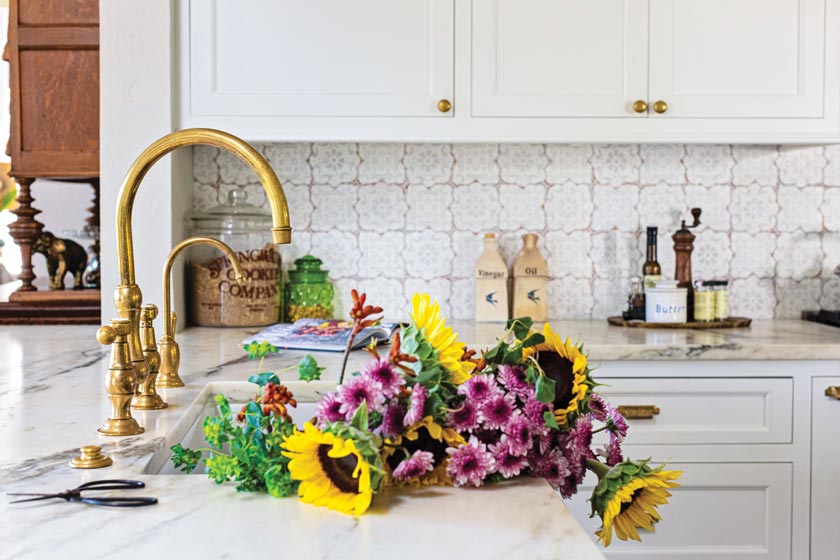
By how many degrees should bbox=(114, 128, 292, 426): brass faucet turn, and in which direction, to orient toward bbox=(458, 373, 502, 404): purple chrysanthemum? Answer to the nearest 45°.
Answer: approximately 45° to its right

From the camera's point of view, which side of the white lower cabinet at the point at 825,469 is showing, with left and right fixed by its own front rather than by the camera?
front

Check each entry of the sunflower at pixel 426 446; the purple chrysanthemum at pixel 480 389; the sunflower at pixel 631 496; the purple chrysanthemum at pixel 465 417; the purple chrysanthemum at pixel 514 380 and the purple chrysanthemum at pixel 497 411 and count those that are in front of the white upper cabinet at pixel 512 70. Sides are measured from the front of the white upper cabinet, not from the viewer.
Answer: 6

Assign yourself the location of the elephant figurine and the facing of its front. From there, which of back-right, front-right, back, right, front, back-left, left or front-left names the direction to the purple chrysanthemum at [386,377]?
left

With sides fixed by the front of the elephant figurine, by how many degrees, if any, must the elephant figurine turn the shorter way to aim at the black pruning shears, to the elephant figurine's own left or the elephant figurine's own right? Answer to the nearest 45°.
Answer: approximately 90° to the elephant figurine's own left

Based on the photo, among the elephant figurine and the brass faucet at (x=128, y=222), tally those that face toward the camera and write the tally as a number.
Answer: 0

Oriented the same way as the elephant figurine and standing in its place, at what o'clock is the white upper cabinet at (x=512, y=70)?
The white upper cabinet is roughly at 7 o'clock from the elephant figurine.

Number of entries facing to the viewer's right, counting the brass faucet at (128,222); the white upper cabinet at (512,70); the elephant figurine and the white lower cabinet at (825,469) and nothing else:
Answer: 1

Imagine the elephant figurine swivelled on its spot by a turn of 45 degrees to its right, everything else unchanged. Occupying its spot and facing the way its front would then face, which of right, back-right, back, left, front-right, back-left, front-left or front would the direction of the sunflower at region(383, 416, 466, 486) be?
back-left

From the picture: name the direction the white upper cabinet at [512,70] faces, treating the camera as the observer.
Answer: facing the viewer

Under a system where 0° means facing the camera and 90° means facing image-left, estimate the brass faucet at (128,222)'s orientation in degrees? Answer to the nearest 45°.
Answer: approximately 270°

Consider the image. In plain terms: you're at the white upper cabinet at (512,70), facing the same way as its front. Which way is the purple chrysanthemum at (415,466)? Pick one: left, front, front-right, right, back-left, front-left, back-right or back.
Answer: front

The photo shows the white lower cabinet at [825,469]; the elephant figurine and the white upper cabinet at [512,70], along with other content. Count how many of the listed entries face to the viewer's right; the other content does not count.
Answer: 0

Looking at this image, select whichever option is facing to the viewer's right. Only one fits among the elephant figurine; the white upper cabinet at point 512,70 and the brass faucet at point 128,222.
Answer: the brass faucet

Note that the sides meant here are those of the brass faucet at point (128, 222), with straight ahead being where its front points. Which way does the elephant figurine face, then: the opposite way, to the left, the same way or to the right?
the opposite way

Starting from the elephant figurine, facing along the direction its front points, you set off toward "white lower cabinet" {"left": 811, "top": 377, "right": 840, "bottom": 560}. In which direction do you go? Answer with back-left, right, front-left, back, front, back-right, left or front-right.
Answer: back-left

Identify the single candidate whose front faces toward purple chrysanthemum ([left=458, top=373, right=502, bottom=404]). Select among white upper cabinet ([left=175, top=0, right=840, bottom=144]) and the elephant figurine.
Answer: the white upper cabinet

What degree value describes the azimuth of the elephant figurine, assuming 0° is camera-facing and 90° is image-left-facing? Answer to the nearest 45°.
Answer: approximately 90°
